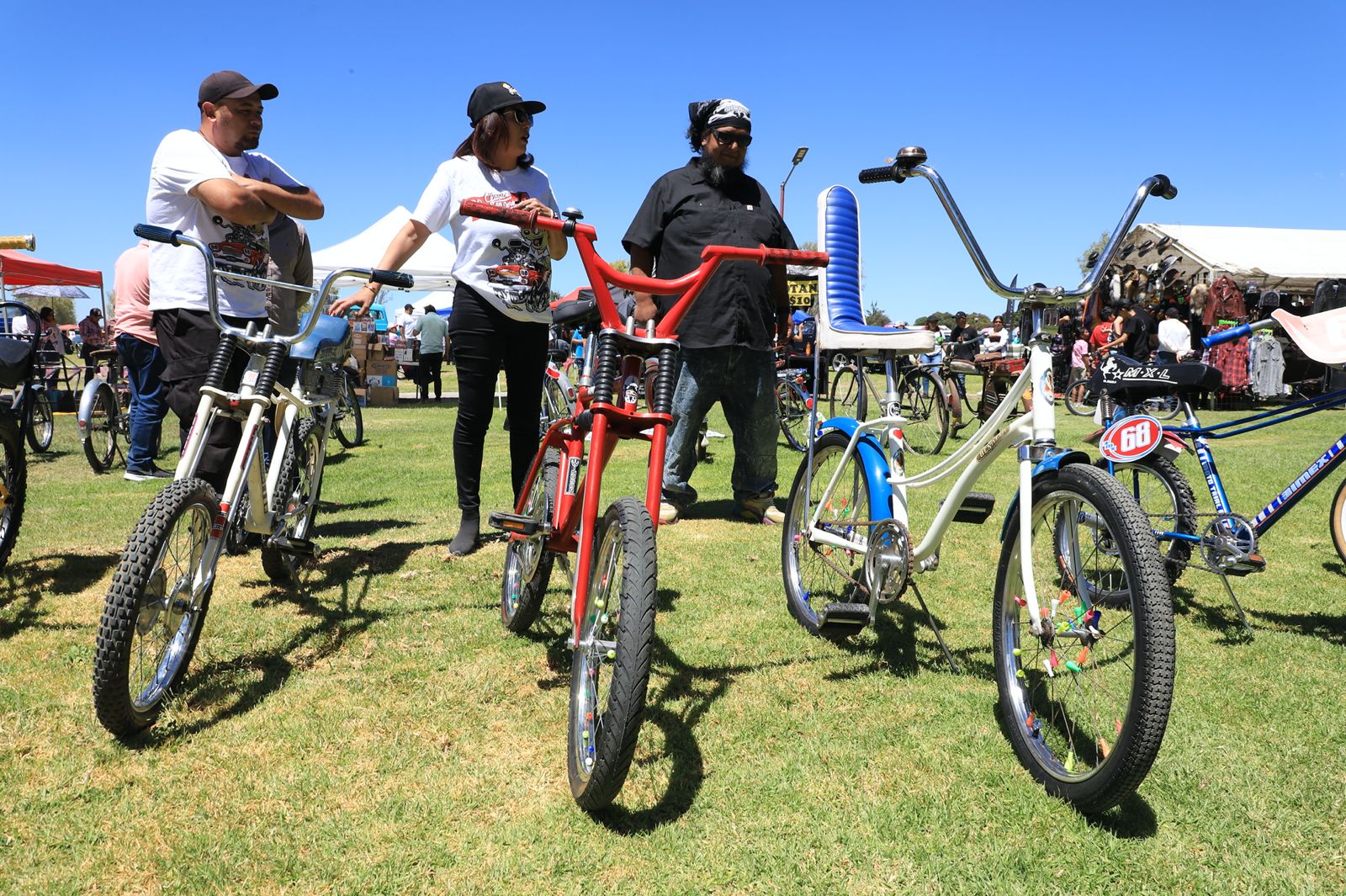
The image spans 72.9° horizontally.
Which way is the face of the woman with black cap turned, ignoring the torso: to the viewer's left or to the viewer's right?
to the viewer's right

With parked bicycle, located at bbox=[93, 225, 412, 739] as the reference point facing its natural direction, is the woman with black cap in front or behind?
behind

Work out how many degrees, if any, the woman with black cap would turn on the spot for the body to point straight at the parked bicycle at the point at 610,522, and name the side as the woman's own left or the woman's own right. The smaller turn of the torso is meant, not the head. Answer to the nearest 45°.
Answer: approximately 45° to the woman's own right

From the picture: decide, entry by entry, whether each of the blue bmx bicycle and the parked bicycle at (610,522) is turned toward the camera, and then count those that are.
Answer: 1

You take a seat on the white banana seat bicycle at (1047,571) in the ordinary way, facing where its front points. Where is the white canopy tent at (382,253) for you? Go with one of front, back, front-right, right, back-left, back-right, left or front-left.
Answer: back

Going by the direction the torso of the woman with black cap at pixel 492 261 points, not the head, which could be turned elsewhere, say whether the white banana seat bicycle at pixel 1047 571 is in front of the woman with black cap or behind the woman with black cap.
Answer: in front

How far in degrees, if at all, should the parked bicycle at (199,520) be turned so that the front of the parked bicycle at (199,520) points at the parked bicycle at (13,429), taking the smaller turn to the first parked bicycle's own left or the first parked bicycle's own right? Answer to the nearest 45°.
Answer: approximately 90° to the first parked bicycle's own right

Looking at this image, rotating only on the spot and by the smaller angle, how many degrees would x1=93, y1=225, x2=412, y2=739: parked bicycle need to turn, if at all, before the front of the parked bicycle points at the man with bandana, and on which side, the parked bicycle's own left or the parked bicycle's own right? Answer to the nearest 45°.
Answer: approximately 180°

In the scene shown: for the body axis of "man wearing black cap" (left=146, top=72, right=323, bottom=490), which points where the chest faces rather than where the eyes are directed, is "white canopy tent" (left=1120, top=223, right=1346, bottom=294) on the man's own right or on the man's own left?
on the man's own left

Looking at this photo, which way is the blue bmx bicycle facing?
to the viewer's right

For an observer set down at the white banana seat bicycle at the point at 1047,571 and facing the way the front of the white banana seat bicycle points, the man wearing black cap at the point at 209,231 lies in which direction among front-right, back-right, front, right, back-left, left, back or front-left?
back-right

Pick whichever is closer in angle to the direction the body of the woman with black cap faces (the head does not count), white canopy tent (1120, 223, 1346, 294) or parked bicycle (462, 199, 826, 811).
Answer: the parked bicycle

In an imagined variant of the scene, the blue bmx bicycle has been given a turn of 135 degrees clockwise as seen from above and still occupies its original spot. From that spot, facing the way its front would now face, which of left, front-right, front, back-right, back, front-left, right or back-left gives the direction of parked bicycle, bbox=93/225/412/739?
front

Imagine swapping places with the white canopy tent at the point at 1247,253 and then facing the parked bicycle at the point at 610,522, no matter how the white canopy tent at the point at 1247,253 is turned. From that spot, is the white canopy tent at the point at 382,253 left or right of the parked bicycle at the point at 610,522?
right

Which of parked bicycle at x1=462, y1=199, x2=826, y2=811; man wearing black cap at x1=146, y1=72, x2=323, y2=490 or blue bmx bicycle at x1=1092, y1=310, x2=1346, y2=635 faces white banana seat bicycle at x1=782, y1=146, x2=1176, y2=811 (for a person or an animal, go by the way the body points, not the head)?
the man wearing black cap
